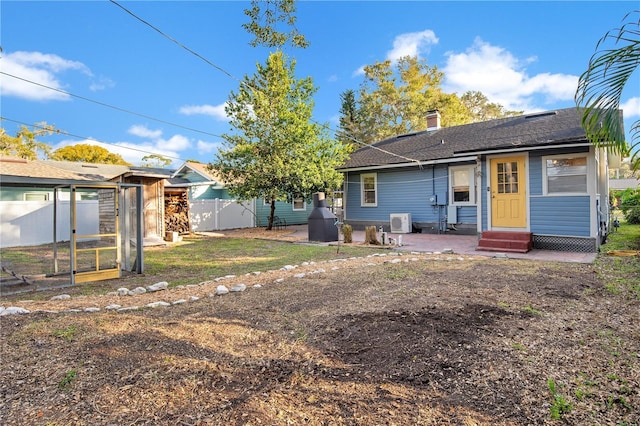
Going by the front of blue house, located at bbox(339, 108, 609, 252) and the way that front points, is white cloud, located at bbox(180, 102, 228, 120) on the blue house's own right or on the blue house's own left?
on the blue house's own right

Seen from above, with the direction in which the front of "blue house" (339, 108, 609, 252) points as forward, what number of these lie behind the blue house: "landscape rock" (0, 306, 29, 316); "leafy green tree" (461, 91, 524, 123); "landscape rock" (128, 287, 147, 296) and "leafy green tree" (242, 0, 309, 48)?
1

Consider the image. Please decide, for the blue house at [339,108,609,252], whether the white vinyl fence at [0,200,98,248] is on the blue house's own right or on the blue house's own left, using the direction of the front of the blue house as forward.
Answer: on the blue house's own right

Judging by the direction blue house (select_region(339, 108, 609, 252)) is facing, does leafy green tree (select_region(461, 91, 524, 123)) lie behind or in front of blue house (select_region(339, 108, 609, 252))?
behind

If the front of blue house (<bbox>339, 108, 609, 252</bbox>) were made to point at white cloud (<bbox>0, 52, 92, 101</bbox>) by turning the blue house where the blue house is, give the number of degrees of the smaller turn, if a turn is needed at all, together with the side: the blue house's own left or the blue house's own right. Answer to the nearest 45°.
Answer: approximately 90° to the blue house's own right

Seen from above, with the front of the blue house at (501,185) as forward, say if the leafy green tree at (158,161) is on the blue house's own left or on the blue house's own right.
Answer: on the blue house's own right

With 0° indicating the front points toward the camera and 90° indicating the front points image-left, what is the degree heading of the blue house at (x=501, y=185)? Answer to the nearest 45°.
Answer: approximately 0°

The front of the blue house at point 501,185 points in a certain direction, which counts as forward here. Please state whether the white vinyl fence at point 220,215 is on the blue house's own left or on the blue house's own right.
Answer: on the blue house's own right

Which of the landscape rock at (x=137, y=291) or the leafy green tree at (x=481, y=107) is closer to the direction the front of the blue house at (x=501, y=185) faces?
the landscape rock

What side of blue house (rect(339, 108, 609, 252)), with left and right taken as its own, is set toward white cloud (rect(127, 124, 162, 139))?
right

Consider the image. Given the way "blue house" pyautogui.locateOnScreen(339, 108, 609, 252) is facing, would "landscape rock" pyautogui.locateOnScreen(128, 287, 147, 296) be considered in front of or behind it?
in front

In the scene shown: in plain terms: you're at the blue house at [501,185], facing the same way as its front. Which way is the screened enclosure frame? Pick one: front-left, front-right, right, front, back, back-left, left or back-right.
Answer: front-right

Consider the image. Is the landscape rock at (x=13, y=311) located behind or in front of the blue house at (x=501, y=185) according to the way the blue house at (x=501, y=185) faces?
in front

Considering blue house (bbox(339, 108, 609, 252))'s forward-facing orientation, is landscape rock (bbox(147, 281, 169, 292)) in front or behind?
in front

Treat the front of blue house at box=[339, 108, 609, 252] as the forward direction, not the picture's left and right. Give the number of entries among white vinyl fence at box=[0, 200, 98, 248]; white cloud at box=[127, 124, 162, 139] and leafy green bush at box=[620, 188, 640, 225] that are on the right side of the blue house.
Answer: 2
